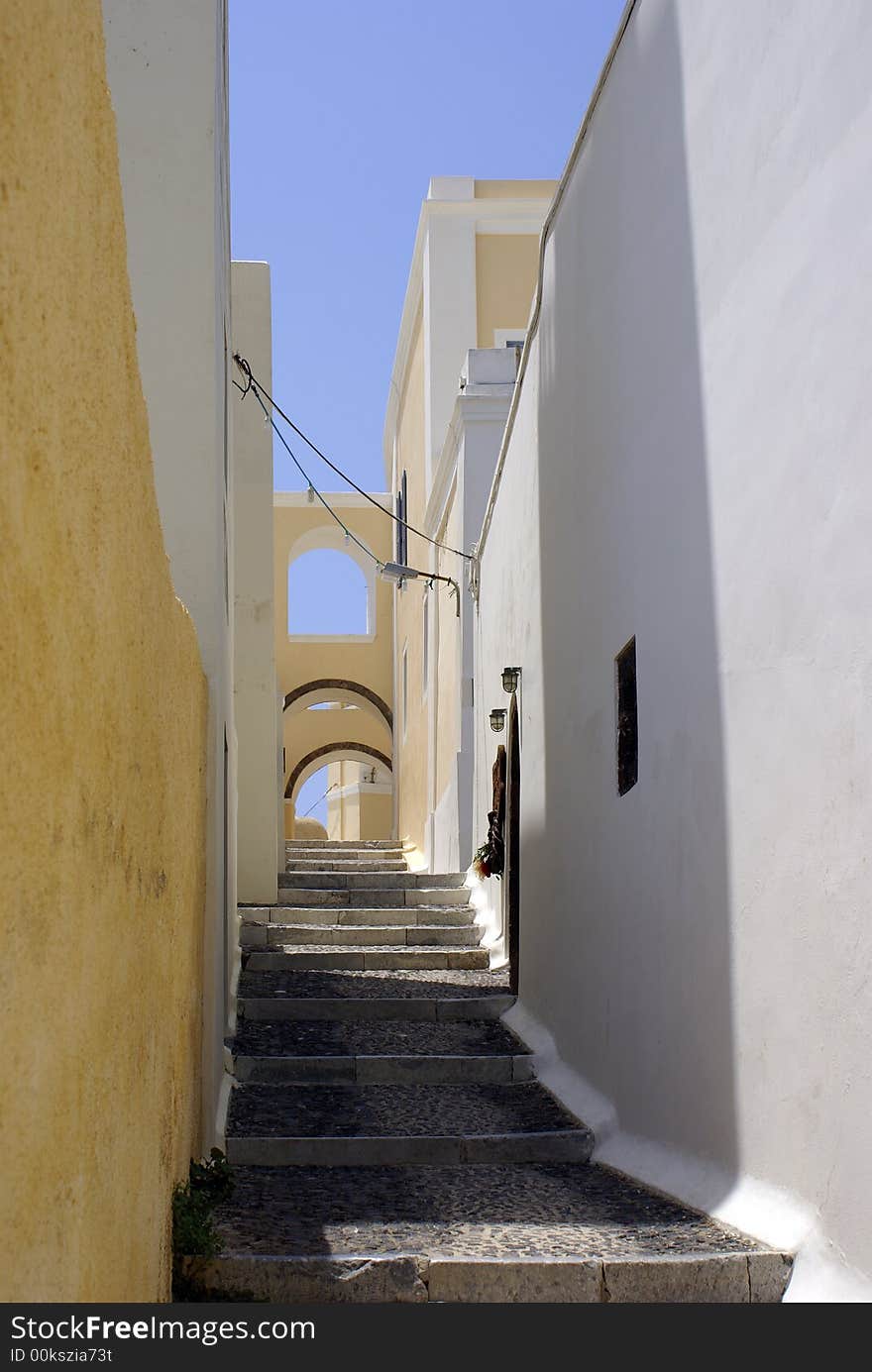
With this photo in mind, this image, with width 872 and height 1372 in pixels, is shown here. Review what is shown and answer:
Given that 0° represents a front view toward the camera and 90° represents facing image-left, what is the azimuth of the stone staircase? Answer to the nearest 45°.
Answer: approximately 0°
